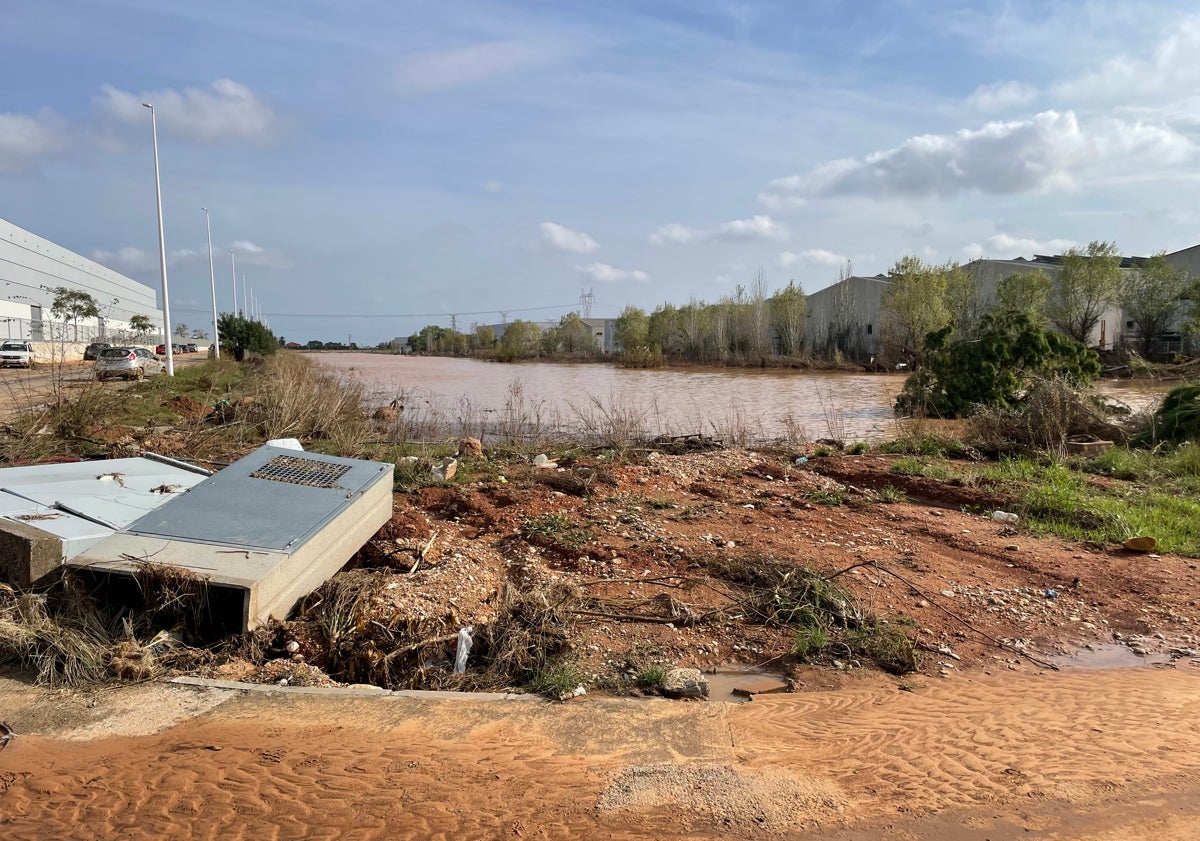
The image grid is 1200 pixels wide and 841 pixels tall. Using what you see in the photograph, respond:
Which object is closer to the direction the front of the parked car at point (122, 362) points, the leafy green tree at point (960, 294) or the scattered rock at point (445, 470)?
the leafy green tree

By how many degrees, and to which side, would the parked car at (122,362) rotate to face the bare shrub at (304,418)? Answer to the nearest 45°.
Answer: approximately 135° to its right

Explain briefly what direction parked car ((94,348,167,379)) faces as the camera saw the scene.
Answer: facing away from the viewer and to the right of the viewer

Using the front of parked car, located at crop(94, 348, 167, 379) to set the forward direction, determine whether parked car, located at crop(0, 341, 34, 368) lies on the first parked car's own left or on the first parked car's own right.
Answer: on the first parked car's own left

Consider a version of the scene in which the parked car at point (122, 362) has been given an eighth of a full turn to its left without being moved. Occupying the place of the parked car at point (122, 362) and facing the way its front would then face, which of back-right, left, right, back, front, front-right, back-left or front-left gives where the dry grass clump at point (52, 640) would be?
back

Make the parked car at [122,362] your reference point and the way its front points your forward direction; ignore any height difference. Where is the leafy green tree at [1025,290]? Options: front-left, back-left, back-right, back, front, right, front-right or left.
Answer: front-right

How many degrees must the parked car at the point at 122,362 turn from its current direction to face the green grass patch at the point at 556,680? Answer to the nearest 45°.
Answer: approximately 135° to its right

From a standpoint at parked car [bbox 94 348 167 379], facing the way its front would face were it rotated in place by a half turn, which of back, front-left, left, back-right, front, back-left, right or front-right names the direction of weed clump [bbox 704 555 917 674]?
front-left

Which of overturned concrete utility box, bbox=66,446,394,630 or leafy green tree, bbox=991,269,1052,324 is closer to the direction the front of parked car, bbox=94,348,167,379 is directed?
the leafy green tree

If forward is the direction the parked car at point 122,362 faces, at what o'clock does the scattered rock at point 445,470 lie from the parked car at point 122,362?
The scattered rock is roughly at 4 o'clock from the parked car.

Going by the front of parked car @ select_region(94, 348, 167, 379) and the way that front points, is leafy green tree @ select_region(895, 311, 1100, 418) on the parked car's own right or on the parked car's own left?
on the parked car's own right

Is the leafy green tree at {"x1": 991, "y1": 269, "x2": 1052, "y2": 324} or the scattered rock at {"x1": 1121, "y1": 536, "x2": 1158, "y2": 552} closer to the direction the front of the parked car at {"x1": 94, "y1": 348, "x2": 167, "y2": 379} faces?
the leafy green tree

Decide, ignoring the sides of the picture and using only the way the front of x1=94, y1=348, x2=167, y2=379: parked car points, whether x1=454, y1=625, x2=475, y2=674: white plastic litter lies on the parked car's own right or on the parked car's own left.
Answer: on the parked car's own right

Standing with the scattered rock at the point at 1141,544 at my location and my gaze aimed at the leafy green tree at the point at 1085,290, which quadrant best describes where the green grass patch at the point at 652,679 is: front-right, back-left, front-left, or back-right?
back-left

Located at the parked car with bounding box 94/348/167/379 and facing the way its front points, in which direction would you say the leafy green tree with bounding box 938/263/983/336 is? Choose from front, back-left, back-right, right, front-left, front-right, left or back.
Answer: front-right

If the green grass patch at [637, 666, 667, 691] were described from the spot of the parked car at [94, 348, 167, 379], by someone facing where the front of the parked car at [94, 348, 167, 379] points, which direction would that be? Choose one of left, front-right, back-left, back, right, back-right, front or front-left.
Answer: back-right
